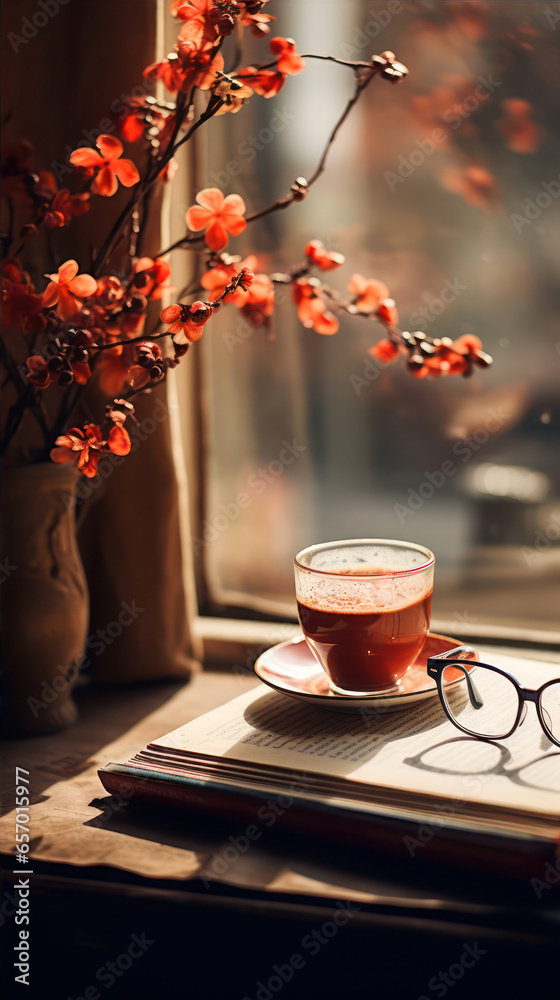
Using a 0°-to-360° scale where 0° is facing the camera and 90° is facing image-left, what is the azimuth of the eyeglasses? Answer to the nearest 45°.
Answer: approximately 45°
